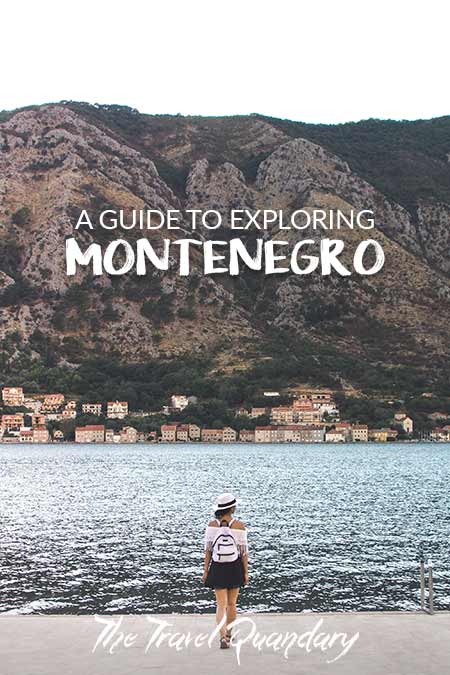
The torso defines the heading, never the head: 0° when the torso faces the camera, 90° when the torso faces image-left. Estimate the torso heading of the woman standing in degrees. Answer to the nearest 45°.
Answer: approximately 180°
